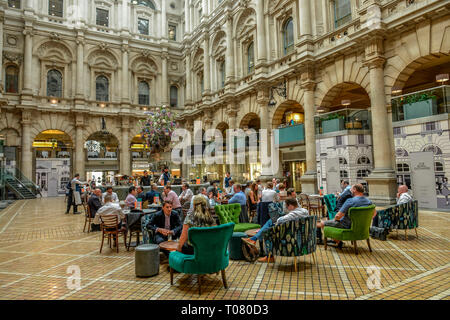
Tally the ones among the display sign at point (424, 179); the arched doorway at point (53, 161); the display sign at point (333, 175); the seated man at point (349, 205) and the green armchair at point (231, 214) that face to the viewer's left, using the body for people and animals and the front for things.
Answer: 1

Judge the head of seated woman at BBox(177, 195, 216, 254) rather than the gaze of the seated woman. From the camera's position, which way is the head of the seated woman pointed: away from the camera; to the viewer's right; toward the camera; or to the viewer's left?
away from the camera

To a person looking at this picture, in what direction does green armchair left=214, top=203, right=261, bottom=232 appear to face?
facing the viewer and to the right of the viewer

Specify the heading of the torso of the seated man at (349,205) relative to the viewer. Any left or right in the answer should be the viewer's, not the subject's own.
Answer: facing to the left of the viewer

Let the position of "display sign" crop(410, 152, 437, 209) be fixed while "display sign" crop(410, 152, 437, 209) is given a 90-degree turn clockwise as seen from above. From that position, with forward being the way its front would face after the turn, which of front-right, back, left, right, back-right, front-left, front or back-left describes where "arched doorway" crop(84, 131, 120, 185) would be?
front

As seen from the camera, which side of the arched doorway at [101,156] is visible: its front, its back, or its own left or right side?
front

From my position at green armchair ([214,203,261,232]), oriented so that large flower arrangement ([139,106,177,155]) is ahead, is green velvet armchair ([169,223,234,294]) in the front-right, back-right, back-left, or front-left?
back-left

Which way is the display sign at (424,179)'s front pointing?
toward the camera

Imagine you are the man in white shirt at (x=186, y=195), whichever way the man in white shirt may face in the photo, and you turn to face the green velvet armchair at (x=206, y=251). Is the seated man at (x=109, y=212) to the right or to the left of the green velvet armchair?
right

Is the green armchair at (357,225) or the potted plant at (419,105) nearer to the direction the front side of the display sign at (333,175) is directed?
the green armchair

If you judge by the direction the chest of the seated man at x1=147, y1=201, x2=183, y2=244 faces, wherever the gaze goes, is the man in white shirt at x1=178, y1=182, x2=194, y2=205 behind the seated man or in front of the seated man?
behind

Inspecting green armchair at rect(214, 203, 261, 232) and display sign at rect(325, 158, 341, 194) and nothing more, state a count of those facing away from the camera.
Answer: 0

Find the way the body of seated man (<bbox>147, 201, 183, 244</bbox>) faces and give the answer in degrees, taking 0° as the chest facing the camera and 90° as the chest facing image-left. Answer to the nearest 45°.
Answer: approximately 0°

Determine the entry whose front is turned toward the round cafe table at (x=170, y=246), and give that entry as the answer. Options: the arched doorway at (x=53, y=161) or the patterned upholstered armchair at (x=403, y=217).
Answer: the arched doorway

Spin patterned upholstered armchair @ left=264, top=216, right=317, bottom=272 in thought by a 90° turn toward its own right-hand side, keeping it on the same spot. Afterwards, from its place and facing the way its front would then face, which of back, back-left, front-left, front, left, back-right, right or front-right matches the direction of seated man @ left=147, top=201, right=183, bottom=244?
back-left

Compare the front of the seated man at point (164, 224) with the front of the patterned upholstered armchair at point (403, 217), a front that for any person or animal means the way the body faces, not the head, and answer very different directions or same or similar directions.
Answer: very different directions
